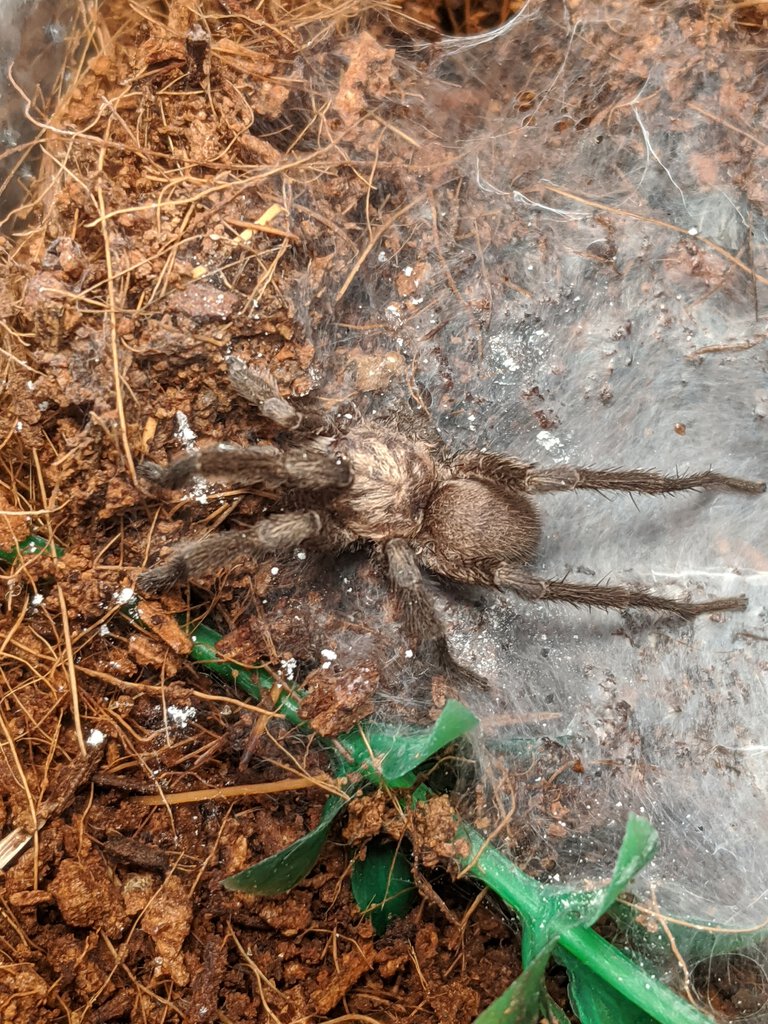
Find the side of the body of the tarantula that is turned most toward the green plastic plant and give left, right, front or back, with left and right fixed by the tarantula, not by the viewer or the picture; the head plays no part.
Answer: left

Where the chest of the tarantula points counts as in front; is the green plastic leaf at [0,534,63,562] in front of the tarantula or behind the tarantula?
in front

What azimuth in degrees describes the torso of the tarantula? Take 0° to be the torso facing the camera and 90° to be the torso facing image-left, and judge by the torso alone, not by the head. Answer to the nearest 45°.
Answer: approximately 90°
